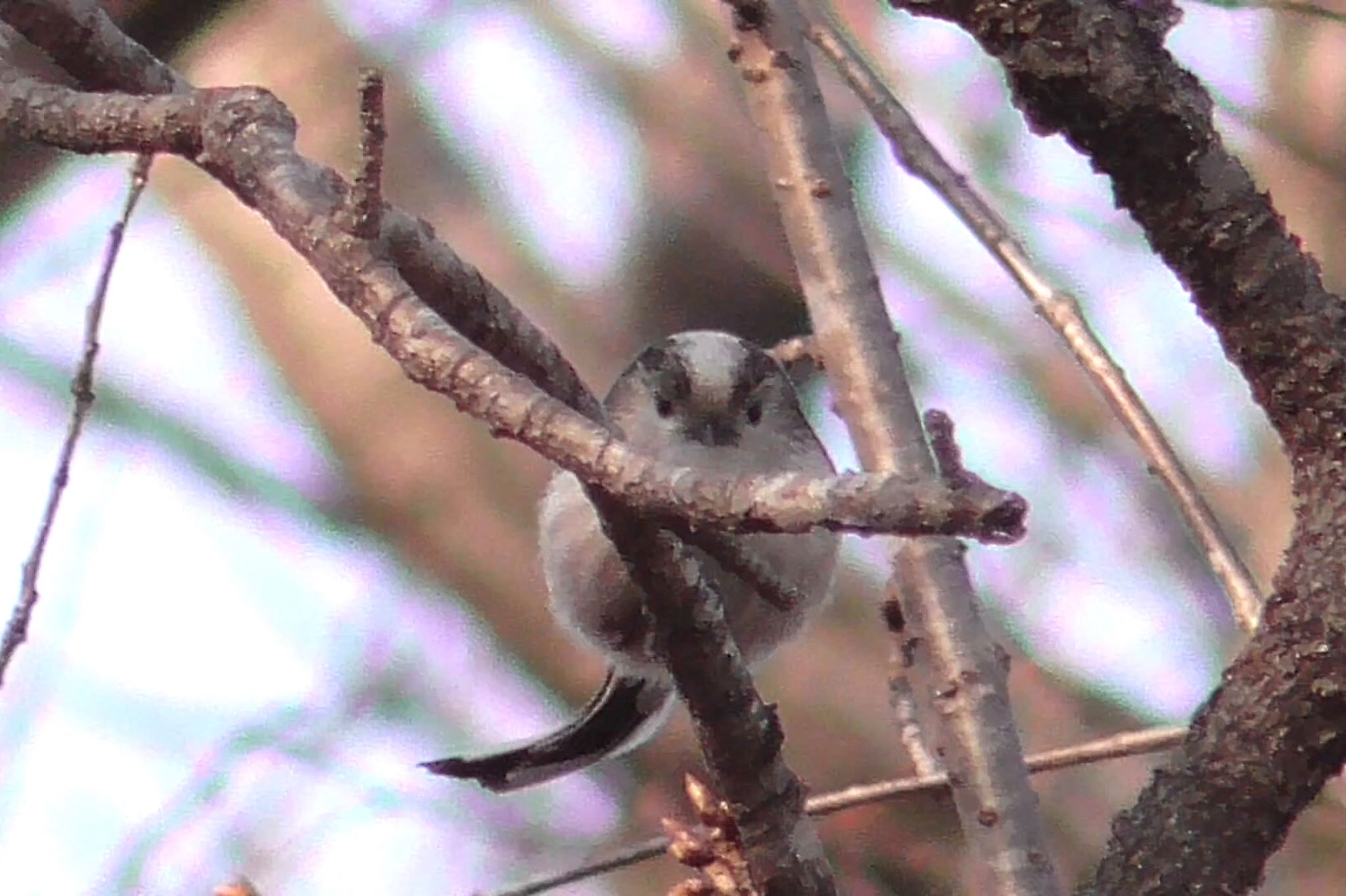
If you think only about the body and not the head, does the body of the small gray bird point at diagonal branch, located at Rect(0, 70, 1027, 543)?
yes

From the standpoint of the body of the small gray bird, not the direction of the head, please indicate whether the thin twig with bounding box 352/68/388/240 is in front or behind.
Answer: in front

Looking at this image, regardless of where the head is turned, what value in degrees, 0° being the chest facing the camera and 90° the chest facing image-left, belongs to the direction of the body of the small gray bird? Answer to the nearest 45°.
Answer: approximately 0°
